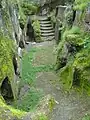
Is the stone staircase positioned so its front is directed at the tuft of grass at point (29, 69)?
yes

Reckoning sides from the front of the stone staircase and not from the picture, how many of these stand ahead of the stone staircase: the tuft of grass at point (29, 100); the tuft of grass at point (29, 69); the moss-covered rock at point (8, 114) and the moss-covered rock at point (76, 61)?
4

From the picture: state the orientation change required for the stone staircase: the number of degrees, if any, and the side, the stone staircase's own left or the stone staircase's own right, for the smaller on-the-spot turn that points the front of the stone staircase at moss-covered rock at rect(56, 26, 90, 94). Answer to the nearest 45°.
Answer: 0° — it already faces it

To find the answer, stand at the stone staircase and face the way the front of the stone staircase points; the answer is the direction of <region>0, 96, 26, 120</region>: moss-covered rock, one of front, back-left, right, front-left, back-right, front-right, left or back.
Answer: front

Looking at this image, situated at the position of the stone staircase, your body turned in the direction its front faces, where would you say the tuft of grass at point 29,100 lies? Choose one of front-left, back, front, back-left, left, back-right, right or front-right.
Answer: front

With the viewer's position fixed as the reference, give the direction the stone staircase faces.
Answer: facing the viewer

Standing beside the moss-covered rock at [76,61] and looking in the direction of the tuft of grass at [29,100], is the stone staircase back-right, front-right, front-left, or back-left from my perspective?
back-right
